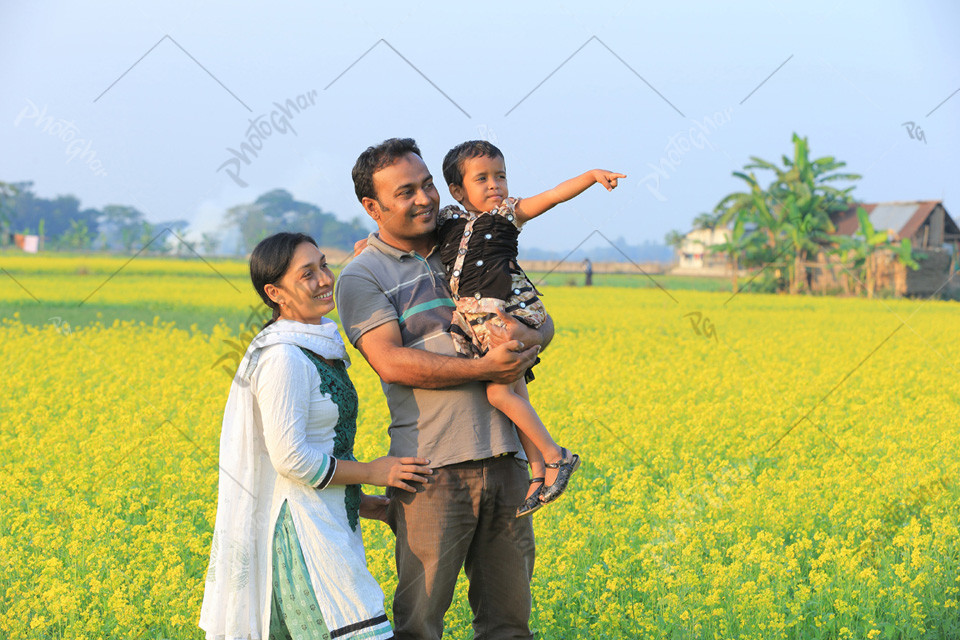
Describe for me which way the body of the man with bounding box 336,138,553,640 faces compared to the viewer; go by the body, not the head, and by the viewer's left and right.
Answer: facing the viewer and to the right of the viewer

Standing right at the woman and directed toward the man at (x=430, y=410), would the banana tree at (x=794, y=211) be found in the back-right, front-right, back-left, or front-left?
front-left

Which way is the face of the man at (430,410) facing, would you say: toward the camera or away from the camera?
toward the camera

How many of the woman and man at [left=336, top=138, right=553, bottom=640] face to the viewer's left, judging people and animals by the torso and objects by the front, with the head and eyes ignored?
0

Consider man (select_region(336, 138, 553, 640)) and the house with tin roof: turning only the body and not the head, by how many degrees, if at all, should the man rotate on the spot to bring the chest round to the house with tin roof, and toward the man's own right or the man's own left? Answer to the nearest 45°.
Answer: approximately 90° to the man's own left

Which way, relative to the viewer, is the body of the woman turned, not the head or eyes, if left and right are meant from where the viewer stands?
facing to the right of the viewer

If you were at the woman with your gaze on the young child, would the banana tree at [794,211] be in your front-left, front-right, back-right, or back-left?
front-left

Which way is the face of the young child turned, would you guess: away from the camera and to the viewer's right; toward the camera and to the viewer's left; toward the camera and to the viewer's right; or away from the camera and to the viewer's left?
toward the camera and to the viewer's right

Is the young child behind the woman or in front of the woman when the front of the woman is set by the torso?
in front
